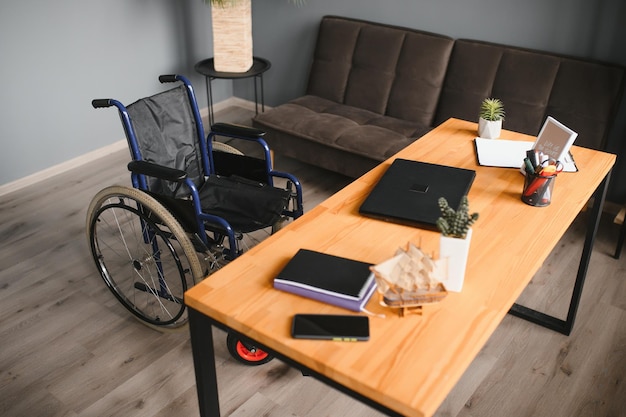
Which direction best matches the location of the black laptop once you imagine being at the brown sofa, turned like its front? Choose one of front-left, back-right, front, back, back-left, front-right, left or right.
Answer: front-left

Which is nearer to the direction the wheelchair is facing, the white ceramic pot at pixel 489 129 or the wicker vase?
the white ceramic pot

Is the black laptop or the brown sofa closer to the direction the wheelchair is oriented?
the black laptop

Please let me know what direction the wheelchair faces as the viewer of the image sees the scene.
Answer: facing the viewer and to the right of the viewer

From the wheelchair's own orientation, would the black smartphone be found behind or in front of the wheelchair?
in front

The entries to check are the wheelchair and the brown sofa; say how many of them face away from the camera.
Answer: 0

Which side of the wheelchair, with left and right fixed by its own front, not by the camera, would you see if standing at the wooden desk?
front

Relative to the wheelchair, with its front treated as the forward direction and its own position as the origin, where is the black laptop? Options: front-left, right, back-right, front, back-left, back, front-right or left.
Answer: front

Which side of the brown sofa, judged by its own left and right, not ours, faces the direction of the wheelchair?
front

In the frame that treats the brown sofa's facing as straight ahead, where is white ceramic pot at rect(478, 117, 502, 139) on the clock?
The white ceramic pot is roughly at 10 o'clock from the brown sofa.

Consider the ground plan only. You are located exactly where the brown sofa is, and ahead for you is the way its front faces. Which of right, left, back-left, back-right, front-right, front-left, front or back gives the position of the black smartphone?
front-left

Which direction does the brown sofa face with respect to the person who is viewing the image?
facing the viewer and to the left of the viewer

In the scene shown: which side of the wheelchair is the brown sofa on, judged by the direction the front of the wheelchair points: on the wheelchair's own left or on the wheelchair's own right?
on the wheelchair's own left

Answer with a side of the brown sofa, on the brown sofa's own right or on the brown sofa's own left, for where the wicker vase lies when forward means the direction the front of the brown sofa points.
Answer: on the brown sofa's own right
